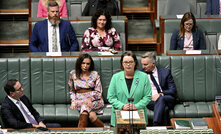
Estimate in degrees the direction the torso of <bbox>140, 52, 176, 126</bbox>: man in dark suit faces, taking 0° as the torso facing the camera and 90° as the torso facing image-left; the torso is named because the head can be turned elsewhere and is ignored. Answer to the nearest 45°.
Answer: approximately 45°

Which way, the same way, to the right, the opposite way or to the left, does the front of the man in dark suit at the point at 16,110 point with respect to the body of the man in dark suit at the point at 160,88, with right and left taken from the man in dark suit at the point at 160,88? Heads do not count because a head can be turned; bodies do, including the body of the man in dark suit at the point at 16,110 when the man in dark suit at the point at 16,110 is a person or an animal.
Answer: to the left

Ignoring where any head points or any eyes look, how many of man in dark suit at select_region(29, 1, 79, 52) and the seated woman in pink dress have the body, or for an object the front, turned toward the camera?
2

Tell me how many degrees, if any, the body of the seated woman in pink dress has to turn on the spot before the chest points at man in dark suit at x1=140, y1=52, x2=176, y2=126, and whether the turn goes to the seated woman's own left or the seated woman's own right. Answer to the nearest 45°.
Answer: approximately 90° to the seated woman's own left

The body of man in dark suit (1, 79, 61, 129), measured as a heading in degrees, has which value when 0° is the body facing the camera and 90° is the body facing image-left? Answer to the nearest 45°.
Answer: approximately 315°

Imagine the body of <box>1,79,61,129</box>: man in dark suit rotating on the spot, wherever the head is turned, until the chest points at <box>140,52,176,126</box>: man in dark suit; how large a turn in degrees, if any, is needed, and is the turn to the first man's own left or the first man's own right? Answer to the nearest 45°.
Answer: approximately 45° to the first man's own left

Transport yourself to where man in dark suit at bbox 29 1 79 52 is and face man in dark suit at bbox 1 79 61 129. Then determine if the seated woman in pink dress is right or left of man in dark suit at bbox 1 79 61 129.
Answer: left

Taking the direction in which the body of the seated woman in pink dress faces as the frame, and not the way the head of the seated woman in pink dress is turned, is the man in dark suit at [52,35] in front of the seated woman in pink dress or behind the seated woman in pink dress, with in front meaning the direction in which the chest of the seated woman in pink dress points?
behind
